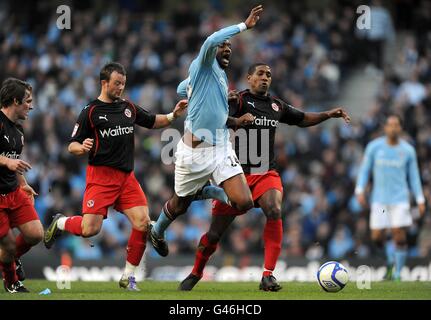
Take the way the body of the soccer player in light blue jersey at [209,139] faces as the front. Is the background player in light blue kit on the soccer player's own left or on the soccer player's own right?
on the soccer player's own left

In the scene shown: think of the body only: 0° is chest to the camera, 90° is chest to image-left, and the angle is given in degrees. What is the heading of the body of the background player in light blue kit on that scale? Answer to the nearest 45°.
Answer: approximately 0°

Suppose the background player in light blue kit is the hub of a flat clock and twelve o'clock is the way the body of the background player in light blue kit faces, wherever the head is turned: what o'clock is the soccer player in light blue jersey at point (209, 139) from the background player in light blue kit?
The soccer player in light blue jersey is roughly at 1 o'clock from the background player in light blue kit.
